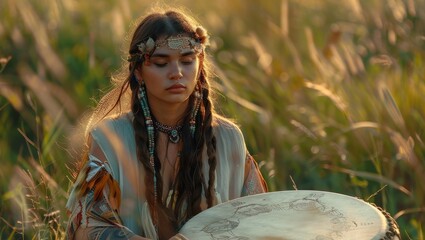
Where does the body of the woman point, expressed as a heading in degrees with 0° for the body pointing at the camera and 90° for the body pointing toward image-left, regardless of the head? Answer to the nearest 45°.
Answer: approximately 0°
